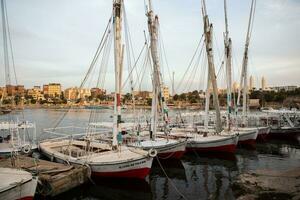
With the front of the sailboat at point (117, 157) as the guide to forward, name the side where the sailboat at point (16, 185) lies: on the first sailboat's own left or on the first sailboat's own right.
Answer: on the first sailboat's own right

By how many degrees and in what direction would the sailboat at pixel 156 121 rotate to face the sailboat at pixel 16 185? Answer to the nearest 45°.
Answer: approximately 90° to its right

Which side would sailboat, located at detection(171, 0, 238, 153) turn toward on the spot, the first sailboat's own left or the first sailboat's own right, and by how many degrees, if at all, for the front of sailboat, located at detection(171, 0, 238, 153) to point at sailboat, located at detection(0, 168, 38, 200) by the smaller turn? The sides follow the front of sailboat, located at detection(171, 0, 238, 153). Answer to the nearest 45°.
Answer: approximately 90° to the first sailboat's own right

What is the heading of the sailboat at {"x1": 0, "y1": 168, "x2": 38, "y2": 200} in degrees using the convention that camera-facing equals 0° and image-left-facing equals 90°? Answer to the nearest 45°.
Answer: approximately 270°
